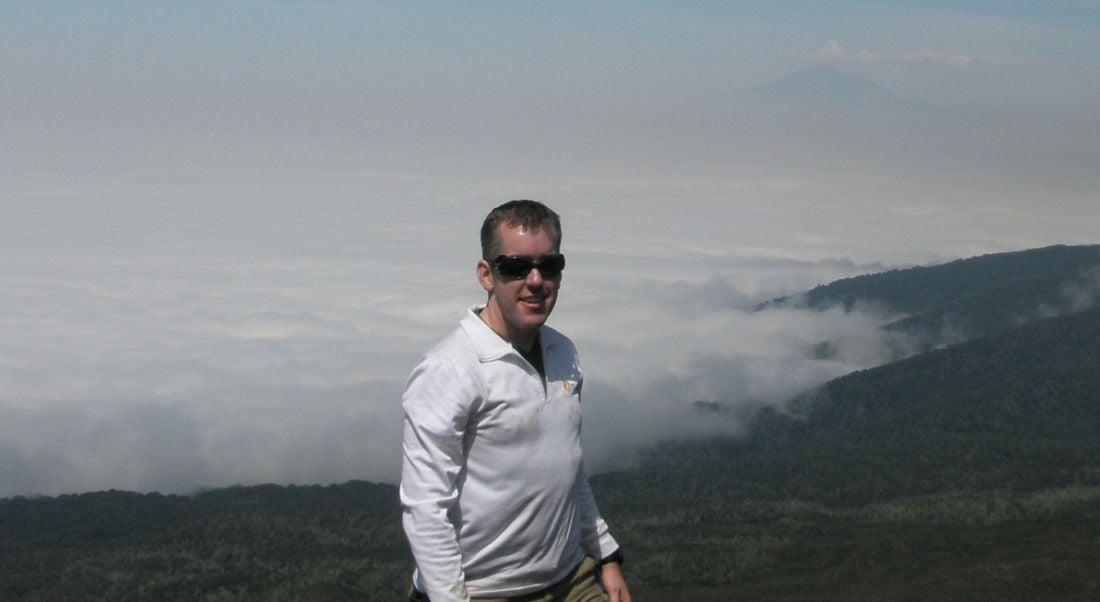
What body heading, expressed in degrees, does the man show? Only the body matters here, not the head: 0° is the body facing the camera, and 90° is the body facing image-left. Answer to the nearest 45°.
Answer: approximately 315°
